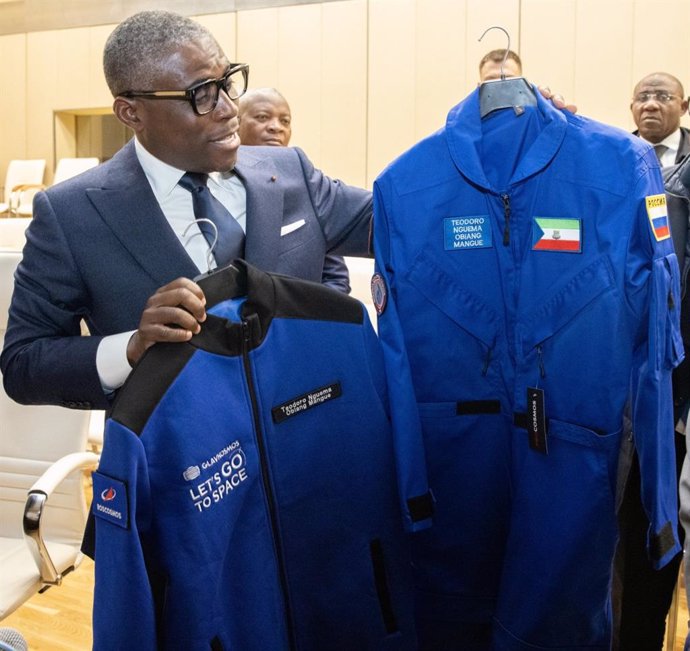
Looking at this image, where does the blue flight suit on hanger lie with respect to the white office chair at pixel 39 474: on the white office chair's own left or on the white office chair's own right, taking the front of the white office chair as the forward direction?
on the white office chair's own left
